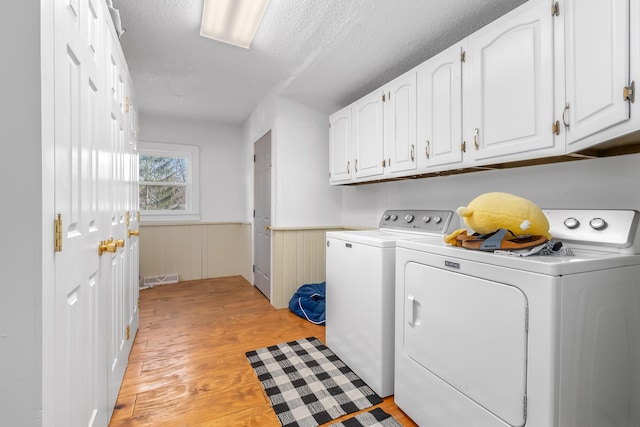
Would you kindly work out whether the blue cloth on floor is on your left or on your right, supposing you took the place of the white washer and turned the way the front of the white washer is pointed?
on your right

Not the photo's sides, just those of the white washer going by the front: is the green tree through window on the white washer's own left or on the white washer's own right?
on the white washer's own right

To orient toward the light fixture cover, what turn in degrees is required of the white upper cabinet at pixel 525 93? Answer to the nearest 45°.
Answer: approximately 45° to its right

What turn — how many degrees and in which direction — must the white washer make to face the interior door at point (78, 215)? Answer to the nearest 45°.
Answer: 0° — it already faces it

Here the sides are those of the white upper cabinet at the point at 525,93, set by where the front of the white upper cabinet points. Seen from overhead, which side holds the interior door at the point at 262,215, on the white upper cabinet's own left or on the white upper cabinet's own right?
on the white upper cabinet's own right

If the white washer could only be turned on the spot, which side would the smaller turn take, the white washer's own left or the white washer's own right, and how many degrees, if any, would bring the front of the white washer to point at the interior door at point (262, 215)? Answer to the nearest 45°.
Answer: approximately 90° to the white washer's own right

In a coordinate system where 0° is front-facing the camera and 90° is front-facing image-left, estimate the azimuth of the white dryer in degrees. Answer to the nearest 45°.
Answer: approximately 45°

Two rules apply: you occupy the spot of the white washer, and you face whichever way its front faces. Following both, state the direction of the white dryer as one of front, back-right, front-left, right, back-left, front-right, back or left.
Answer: left
